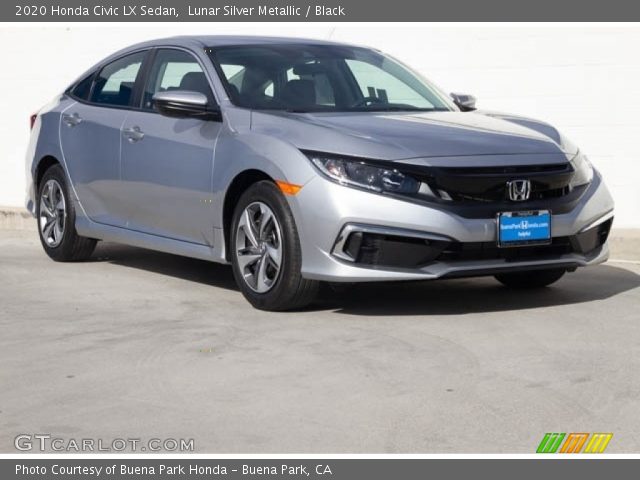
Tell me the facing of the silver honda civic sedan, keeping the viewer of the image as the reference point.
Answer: facing the viewer and to the right of the viewer
